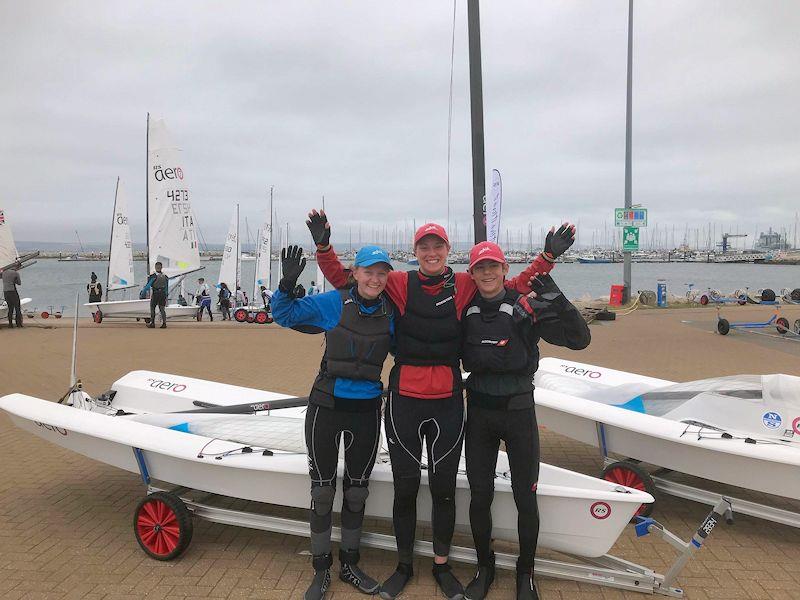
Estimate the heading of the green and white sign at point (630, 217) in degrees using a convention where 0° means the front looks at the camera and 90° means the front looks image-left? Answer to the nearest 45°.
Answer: approximately 0°

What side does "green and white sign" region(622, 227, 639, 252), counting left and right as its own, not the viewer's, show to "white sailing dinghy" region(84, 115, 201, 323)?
right

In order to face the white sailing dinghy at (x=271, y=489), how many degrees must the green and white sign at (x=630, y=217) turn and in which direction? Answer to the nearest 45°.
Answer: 0° — it already faces it

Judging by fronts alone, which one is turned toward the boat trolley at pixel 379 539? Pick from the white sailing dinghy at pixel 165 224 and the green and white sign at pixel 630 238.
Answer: the green and white sign

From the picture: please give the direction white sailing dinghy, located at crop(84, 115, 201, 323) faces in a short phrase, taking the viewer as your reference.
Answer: facing to the left of the viewer

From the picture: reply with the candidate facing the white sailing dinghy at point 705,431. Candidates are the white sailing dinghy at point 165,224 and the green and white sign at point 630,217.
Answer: the green and white sign

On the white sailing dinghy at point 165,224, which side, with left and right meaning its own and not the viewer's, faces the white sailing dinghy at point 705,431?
left

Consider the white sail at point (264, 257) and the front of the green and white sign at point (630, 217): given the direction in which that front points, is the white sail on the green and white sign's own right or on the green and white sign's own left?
on the green and white sign's own right

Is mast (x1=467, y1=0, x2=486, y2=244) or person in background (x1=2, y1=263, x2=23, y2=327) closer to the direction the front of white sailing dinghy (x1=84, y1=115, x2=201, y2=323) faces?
the person in background

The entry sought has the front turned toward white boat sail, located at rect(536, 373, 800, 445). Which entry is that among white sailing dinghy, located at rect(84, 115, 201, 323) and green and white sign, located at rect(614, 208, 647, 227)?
the green and white sign
